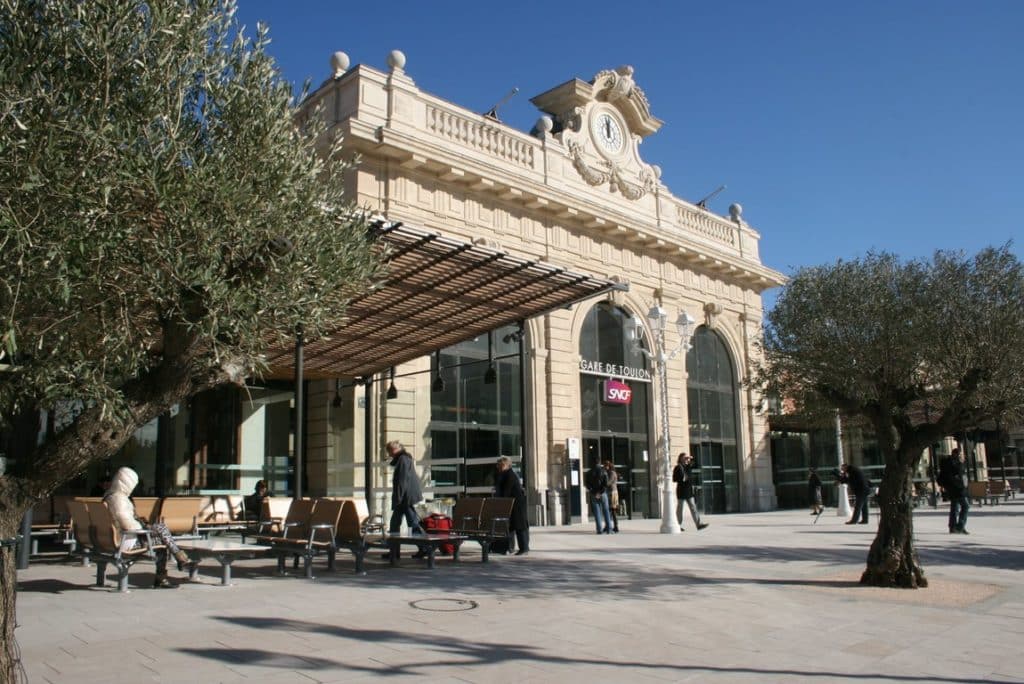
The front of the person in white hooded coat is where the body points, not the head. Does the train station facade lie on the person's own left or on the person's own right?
on the person's own left

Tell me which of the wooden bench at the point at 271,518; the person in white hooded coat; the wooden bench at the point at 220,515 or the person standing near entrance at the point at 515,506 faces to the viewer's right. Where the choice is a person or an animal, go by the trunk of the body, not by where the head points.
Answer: the person in white hooded coat

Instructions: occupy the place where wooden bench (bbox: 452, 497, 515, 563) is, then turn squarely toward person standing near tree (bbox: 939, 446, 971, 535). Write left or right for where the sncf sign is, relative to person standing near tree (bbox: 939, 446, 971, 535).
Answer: left

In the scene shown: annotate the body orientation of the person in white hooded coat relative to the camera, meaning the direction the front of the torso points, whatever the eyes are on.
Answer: to the viewer's right

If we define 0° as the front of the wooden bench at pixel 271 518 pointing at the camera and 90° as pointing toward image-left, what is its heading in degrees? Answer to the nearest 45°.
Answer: approximately 90°

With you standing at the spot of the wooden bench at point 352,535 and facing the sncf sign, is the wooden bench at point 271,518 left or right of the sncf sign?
left

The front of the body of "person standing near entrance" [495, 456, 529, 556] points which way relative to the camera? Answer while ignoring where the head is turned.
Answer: to the viewer's left

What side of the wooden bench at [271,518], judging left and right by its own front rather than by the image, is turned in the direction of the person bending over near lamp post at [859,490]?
back
